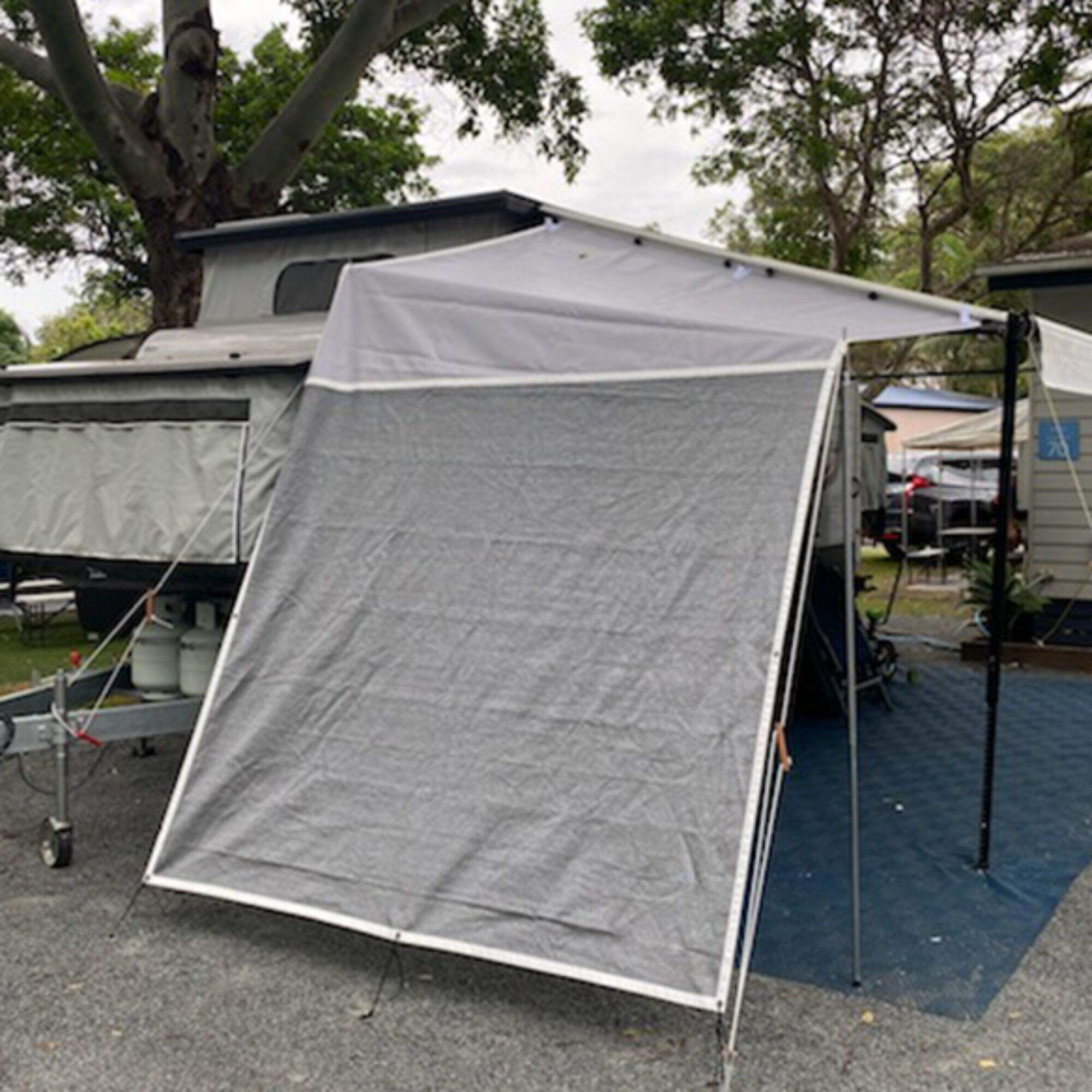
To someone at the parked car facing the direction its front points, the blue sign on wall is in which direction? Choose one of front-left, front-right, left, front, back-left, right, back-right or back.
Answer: back-right

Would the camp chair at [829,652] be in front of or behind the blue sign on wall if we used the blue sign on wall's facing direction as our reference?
in front

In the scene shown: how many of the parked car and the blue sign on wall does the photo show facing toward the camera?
1

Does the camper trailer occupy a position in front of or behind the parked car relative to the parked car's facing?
behind

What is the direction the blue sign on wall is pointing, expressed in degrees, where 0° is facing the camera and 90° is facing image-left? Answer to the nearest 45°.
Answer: approximately 0°

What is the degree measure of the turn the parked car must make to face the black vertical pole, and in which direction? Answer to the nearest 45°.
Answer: approximately 135° to its right

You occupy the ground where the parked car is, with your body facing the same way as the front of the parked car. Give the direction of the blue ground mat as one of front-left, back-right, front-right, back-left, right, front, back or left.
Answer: back-right

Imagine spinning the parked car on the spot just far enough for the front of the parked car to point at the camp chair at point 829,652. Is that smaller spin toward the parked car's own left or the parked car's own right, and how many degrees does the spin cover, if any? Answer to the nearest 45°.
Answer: approximately 135° to the parked car's own right

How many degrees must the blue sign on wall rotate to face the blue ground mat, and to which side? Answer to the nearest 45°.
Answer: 0° — it already faces it

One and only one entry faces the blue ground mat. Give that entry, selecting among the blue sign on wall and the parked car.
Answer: the blue sign on wall

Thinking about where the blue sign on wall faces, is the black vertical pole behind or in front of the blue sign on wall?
in front
